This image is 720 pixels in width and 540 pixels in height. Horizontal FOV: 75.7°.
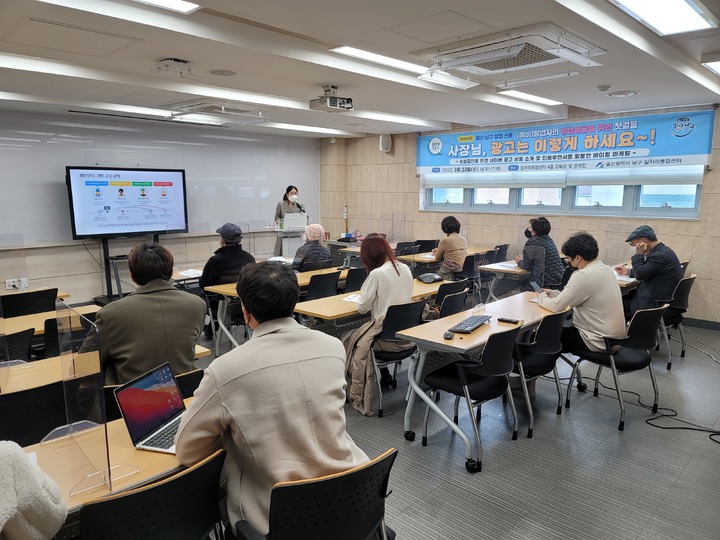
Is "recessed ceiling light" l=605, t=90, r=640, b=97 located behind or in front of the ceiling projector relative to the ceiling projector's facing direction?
behind

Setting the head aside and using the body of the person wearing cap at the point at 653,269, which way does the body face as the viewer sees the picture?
to the viewer's left

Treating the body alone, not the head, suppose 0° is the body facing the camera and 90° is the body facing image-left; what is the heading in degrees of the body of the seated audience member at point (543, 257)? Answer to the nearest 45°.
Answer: approximately 135°

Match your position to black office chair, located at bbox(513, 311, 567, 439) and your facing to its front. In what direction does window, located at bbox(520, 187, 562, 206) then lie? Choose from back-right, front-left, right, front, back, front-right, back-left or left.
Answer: front-right

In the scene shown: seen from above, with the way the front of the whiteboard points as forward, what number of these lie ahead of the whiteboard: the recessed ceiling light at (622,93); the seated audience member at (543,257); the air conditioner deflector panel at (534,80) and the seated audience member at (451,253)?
4

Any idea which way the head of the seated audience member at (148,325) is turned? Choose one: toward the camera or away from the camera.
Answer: away from the camera

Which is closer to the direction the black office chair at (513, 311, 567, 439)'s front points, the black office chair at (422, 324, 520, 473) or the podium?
the podium

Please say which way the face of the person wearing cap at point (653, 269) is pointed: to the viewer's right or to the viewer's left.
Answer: to the viewer's left

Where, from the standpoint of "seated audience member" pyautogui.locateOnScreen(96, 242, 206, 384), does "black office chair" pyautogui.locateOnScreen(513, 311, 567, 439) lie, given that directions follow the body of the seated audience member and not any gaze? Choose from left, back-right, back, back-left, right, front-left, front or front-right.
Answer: right

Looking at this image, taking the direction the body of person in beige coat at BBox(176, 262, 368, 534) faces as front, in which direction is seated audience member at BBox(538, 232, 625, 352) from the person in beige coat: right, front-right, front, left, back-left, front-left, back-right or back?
right

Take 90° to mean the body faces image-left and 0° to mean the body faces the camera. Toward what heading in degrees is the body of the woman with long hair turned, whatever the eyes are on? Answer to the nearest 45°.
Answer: approximately 135°

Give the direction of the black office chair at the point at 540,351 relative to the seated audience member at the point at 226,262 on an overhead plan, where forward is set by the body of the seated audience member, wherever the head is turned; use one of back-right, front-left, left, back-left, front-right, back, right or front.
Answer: back

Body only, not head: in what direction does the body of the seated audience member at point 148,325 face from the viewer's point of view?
away from the camera

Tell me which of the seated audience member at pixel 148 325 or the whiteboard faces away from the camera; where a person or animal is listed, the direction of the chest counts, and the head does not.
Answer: the seated audience member
